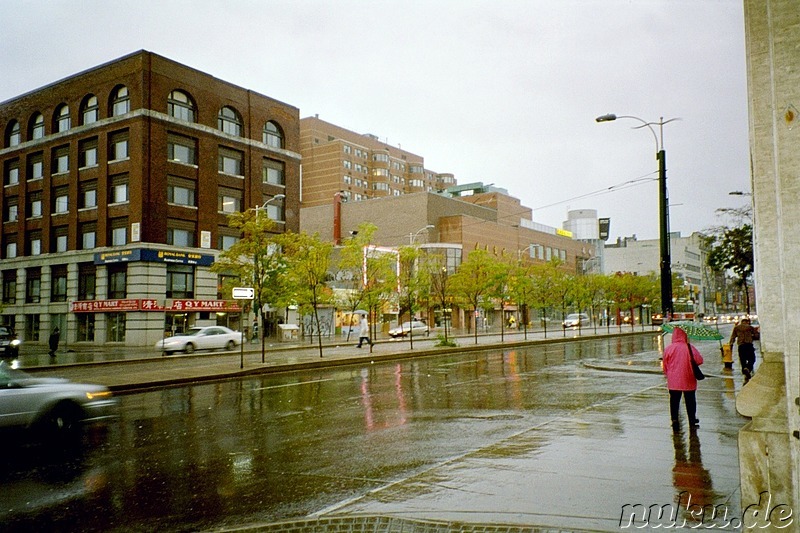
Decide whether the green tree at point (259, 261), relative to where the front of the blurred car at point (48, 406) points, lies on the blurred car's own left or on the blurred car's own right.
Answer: on the blurred car's own left

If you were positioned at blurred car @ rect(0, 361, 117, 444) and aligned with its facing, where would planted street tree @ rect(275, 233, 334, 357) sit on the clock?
The planted street tree is roughly at 10 o'clock from the blurred car.

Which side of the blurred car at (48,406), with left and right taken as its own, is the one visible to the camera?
right

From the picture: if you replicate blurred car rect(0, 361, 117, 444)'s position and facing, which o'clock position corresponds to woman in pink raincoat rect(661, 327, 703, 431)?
The woman in pink raincoat is roughly at 1 o'clock from the blurred car.

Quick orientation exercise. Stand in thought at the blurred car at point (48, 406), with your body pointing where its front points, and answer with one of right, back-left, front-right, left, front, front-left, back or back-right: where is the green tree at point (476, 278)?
front-left
